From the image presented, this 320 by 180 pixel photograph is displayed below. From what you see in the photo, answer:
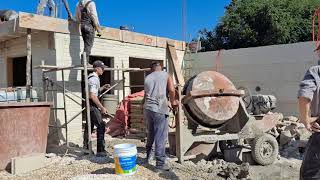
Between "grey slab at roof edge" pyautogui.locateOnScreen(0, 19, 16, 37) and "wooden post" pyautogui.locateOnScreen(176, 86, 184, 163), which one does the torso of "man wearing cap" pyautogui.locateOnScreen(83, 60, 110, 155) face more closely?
the wooden post

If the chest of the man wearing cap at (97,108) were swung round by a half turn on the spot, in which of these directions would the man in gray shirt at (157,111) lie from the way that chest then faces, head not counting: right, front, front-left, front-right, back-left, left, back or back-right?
back-left

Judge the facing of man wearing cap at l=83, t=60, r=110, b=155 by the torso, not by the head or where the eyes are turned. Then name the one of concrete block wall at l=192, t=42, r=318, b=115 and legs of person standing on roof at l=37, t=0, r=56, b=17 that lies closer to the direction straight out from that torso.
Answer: the concrete block wall

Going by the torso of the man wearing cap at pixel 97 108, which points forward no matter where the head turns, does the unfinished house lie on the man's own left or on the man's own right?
on the man's own left

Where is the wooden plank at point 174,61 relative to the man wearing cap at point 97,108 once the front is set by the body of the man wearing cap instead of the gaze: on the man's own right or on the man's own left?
on the man's own left

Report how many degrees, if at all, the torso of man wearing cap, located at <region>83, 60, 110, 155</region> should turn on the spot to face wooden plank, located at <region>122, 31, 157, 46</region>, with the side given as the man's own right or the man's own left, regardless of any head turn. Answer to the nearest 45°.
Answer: approximately 90° to the man's own left

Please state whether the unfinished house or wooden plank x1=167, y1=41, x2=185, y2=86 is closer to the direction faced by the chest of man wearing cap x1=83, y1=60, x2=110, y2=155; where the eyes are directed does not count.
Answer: the wooden plank

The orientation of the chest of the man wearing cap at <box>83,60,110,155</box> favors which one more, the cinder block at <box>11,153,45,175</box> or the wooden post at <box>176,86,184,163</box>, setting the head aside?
the wooden post

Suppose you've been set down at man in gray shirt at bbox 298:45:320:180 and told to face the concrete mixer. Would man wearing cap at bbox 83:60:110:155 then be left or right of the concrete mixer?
left

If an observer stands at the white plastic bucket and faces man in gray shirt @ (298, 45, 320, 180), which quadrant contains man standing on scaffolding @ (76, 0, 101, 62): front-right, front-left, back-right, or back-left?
back-left

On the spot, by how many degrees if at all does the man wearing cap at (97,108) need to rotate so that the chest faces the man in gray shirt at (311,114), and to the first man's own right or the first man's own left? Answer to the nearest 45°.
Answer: approximately 45° to the first man's own right

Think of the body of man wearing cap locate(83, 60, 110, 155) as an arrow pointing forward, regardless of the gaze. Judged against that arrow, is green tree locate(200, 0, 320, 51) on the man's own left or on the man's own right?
on the man's own left

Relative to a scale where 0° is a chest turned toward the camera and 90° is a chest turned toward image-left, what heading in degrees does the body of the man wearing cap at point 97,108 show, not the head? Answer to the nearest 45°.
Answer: approximately 270°
